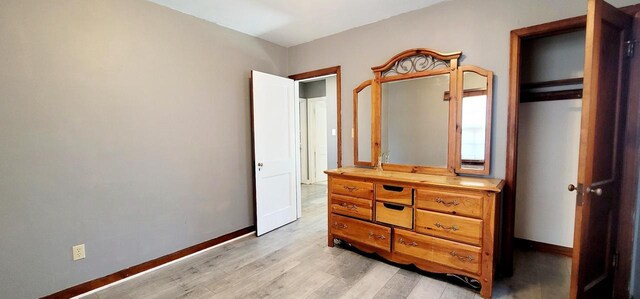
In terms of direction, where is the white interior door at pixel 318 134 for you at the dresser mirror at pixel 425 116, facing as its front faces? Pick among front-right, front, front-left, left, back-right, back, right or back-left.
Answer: right

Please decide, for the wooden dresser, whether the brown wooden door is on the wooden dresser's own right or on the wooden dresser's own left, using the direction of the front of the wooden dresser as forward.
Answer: on the wooden dresser's own left

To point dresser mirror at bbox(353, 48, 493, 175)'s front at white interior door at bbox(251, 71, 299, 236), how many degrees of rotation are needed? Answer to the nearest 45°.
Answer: approximately 45° to its right

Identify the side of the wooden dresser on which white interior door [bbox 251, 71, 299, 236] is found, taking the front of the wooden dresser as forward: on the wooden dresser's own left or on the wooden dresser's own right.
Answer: on the wooden dresser's own right

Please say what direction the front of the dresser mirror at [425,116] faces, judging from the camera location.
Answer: facing the viewer and to the left of the viewer
